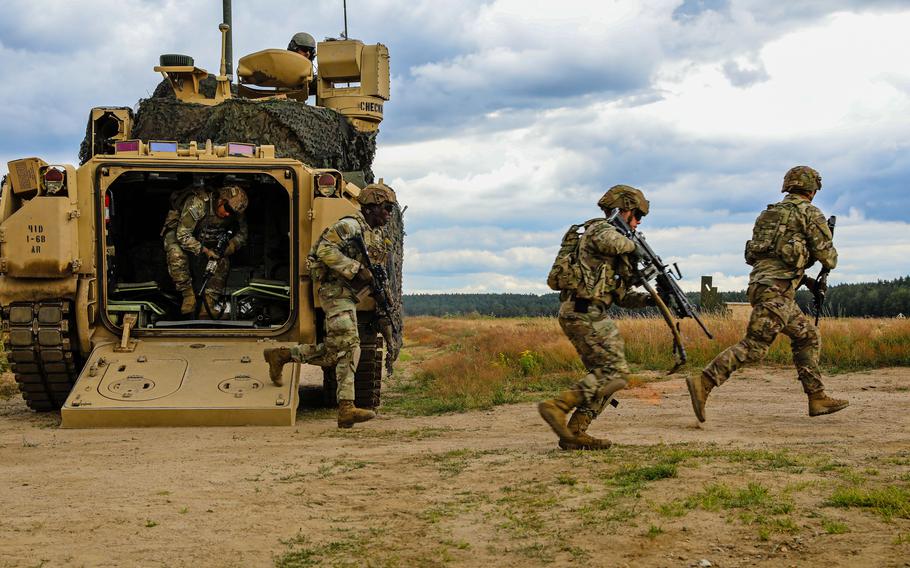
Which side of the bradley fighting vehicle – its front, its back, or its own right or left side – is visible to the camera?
back

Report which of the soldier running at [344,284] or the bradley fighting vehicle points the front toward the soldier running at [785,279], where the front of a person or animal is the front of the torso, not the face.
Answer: the soldier running at [344,284]

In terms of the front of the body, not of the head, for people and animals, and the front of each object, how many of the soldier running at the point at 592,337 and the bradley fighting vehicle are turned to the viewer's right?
1

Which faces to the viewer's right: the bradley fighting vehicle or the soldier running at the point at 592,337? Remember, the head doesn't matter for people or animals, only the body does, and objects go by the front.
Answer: the soldier running

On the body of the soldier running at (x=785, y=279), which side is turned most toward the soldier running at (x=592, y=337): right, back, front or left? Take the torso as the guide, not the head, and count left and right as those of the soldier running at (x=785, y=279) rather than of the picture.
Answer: back

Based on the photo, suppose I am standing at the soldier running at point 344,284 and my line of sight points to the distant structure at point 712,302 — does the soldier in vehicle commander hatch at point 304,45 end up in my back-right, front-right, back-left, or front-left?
front-left

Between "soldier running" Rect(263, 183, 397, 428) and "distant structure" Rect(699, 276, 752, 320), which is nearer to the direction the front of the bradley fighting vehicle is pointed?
the distant structure

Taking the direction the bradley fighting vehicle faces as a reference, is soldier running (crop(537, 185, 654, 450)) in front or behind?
behind

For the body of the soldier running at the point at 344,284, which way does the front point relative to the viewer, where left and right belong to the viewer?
facing to the right of the viewer

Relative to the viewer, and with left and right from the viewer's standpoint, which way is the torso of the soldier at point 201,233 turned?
facing the viewer and to the right of the viewer

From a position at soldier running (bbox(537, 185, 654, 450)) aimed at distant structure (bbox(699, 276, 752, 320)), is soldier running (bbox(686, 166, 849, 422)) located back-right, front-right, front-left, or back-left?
front-right

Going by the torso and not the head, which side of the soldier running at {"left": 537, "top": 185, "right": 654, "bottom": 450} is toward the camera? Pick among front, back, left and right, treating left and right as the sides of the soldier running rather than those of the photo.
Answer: right

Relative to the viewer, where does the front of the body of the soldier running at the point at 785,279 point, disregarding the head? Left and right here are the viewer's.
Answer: facing away from the viewer and to the right of the viewer

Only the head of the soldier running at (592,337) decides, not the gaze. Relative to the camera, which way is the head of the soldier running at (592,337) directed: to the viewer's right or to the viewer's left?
to the viewer's right
